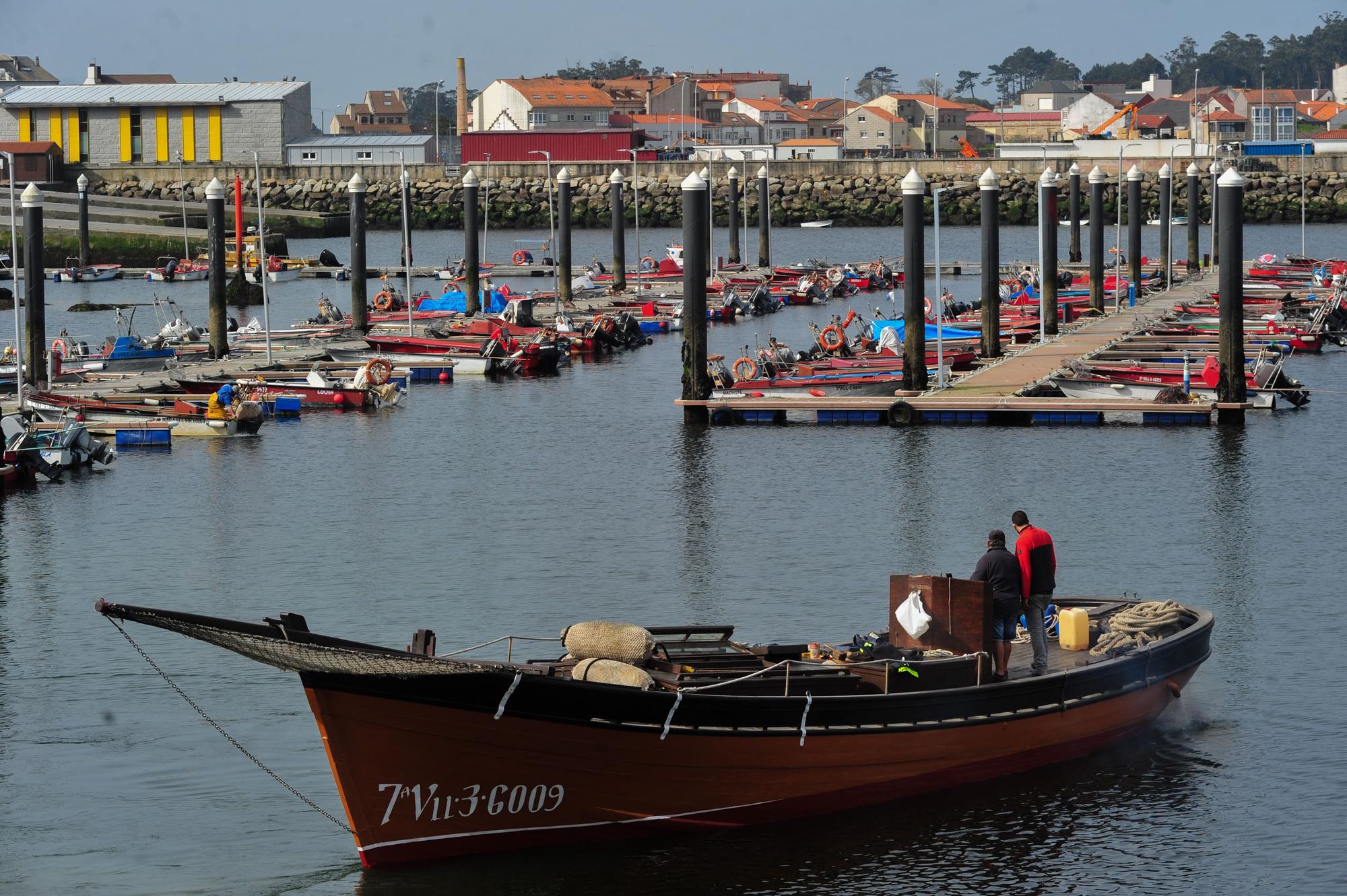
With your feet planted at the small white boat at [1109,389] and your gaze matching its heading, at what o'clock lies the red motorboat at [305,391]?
The red motorboat is roughly at 12 o'clock from the small white boat.

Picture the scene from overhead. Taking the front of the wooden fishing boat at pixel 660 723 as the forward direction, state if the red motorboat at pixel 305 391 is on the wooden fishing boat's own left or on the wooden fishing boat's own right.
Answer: on the wooden fishing boat's own right

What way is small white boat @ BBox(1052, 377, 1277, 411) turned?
to the viewer's left

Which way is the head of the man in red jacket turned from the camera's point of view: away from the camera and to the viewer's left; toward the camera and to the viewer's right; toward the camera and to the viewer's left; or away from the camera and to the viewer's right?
away from the camera and to the viewer's left

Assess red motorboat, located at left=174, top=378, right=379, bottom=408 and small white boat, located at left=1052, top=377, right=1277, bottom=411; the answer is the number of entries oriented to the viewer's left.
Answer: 2

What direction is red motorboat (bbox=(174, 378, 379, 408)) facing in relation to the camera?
to the viewer's left

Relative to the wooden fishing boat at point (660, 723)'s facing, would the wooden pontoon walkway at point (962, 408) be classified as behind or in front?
behind

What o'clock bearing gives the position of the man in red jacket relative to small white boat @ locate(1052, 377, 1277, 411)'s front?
The man in red jacket is roughly at 9 o'clock from the small white boat.

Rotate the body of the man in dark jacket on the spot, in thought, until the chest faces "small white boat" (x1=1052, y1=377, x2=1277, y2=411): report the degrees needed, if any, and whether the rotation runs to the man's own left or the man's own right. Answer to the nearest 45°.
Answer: approximately 45° to the man's own right

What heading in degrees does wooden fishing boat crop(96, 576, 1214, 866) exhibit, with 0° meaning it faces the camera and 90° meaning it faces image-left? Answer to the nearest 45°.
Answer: approximately 45°

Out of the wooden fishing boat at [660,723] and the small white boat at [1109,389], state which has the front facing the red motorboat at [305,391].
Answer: the small white boat

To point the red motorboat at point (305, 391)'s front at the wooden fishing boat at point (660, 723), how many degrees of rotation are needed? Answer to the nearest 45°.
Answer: approximately 90° to its left

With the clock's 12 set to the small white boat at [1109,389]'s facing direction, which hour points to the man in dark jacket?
The man in dark jacket is roughly at 9 o'clock from the small white boat.
